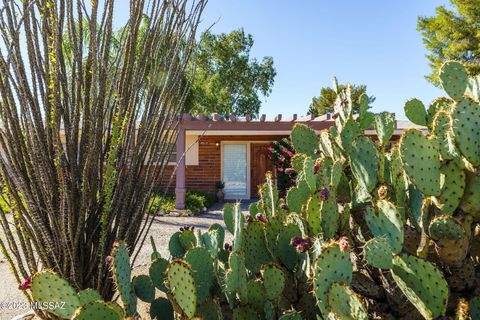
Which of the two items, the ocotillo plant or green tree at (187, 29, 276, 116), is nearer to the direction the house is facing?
the ocotillo plant

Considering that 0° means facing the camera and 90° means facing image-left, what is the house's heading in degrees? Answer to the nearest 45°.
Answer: approximately 0°

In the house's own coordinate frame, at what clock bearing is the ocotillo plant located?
The ocotillo plant is roughly at 12 o'clock from the house.

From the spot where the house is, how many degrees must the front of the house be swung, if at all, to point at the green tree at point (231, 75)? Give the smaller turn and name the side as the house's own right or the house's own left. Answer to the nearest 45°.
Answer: approximately 180°

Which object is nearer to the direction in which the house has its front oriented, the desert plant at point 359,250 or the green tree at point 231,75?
the desert plant

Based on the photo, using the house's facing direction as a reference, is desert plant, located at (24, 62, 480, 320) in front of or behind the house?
in front

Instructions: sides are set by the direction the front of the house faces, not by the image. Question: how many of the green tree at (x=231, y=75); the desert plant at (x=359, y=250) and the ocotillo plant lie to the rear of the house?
1
